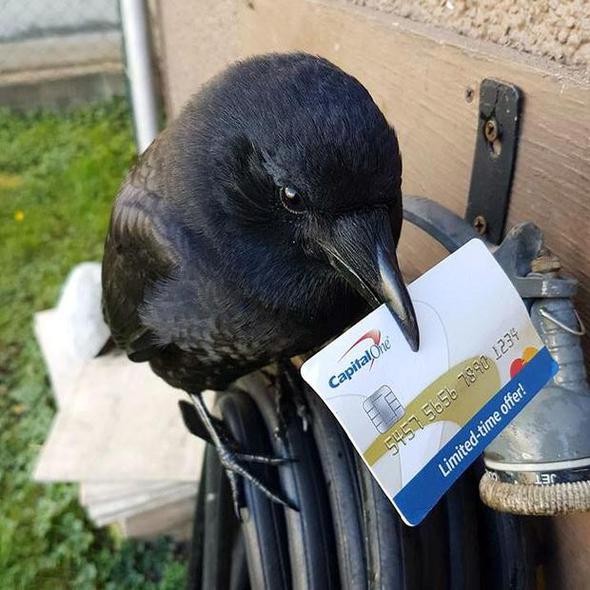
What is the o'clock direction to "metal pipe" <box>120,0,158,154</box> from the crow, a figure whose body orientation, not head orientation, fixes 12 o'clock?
The metal pipe is roughly at 7 o'clock from the crow.
